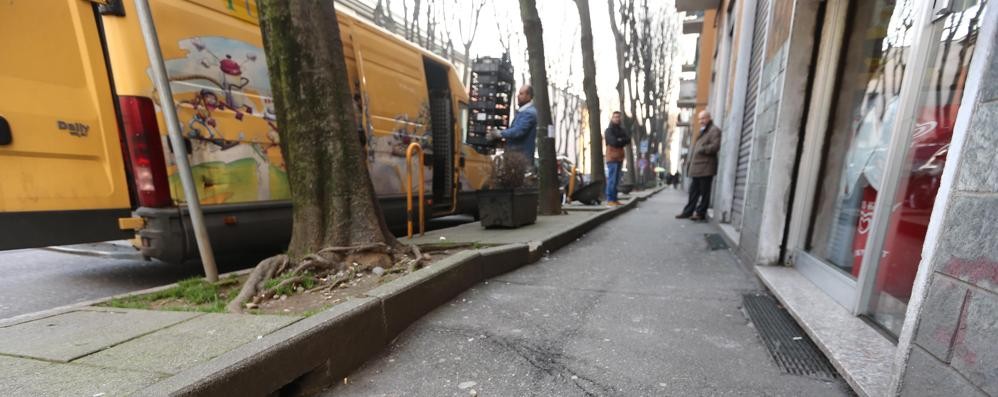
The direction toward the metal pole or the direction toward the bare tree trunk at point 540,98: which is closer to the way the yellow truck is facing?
the bare tree trunk

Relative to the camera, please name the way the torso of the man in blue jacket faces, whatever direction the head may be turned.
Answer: to the viewer's left

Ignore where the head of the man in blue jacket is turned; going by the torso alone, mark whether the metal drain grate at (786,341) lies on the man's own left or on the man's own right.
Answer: on the man's own left

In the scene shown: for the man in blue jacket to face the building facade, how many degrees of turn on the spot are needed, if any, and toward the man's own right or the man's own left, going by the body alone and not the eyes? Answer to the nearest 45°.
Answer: approximately 135° to the man's own left

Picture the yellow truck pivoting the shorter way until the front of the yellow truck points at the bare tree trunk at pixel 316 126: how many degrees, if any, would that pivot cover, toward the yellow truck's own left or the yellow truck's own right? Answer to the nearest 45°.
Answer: approximately 90° to the yellow truck's own right

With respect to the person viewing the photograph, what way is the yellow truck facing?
facing away from the viewer and to the right of the viewer

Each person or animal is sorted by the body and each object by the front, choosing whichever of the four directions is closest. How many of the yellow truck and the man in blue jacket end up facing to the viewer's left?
1

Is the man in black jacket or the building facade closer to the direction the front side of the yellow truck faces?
the man in black jacket

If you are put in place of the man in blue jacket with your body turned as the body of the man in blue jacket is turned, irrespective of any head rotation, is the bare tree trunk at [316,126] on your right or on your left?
on your left

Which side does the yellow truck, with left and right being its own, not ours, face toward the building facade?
right
